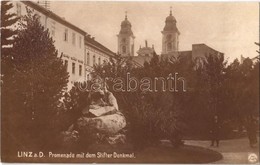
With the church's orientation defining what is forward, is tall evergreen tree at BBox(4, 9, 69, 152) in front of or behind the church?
in front

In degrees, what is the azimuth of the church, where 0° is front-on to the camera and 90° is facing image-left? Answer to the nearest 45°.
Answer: approximately 45°
